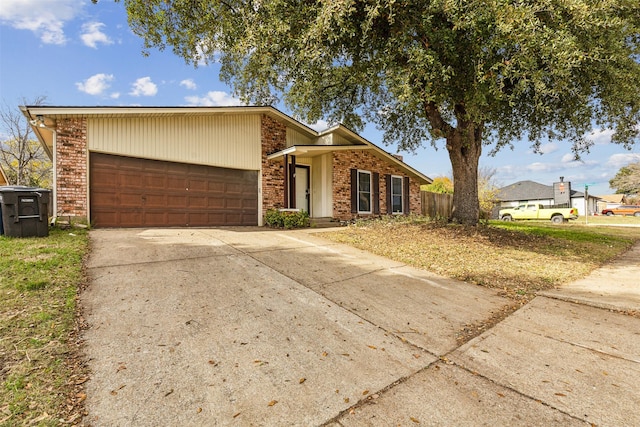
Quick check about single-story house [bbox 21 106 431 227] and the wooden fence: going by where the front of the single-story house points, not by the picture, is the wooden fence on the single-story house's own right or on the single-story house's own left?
on the single-story house's own left

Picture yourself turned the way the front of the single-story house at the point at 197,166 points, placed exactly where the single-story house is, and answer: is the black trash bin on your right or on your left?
on your right

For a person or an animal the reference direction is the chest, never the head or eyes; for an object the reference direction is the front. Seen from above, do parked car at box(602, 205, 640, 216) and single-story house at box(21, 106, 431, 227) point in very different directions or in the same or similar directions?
very different directions

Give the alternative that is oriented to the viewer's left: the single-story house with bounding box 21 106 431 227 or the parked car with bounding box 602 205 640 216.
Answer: the parked car

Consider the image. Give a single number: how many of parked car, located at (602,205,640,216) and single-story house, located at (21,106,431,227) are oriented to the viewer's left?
1

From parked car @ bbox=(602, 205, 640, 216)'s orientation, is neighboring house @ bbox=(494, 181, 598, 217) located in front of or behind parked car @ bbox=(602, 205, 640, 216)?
in front

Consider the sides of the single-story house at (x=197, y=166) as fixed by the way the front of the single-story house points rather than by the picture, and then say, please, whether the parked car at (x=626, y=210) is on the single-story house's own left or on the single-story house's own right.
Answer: on the single-story house's own left

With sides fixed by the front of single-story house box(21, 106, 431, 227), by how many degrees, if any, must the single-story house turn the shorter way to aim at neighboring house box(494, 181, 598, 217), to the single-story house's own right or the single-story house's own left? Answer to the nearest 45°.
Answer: approximately 90° to the single-story house's own left

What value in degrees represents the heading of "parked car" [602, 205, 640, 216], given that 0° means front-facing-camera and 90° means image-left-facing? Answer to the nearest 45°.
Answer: approximately 90°

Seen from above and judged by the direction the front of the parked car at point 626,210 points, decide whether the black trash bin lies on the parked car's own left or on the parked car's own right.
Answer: on the parked car's own left

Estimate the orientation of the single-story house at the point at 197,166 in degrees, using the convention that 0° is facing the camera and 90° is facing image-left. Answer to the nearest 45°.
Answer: approximately 315°
